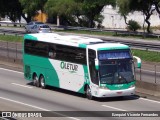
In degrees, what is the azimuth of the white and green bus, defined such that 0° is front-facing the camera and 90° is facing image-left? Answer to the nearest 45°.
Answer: approximately 315°
